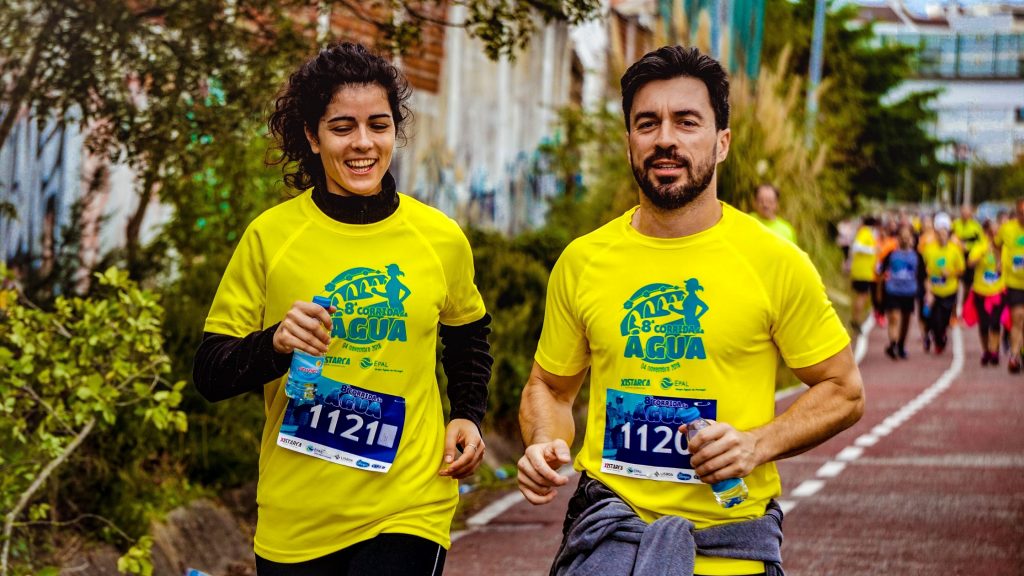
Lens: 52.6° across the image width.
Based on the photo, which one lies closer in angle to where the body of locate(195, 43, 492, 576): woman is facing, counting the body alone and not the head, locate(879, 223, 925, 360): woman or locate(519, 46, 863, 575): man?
the man

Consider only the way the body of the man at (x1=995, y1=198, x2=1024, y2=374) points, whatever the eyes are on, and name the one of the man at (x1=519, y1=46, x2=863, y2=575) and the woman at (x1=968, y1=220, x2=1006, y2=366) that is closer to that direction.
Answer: the man

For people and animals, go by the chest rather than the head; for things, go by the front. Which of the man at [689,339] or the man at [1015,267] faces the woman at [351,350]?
the man at [1015,267]

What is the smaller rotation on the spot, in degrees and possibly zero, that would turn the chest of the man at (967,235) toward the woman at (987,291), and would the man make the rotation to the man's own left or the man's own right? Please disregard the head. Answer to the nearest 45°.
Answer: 0° — they already face them

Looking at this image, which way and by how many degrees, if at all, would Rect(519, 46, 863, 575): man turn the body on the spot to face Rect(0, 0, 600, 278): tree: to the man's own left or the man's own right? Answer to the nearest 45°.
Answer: approximately 135° to the man's own right
